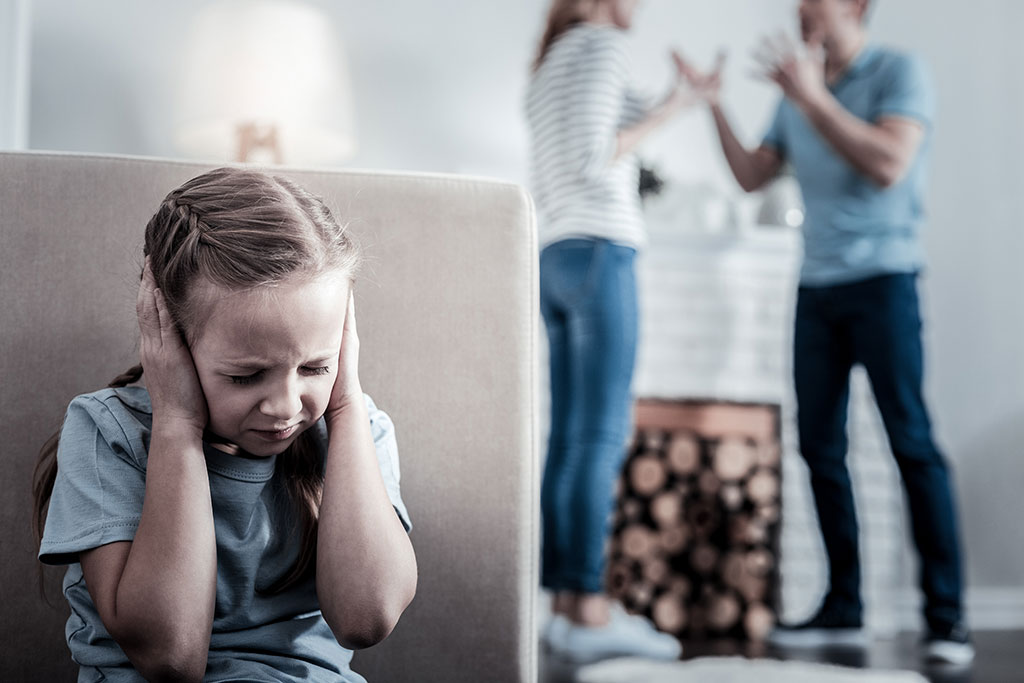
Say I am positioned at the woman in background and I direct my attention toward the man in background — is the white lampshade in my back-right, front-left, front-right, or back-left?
back-left

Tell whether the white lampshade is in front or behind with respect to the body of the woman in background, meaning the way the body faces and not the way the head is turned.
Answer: behind

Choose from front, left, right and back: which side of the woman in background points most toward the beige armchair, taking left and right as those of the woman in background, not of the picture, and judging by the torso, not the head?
right

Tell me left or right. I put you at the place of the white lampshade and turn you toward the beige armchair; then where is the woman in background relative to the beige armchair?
left

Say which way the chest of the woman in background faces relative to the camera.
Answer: to the viewer's right

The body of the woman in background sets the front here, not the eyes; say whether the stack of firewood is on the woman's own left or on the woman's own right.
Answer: on the woman's own left

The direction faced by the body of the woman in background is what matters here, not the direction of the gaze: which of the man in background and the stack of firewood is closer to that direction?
the man in background

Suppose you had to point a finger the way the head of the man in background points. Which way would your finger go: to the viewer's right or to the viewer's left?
to the viewer's left

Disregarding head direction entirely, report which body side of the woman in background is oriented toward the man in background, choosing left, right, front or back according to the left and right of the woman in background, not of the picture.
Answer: front

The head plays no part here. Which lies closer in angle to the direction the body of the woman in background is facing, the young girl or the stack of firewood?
the stack of firewood

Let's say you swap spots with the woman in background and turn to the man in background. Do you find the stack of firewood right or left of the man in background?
left

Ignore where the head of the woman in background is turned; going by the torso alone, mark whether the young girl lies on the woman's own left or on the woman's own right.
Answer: on the woman's own right

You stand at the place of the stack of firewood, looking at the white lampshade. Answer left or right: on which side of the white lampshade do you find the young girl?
left
